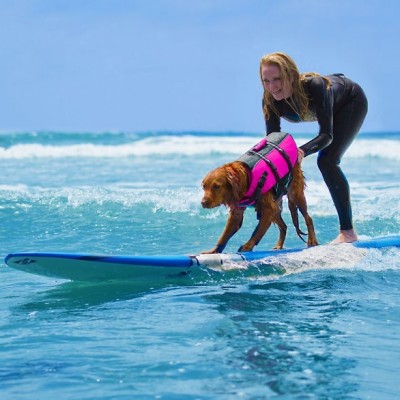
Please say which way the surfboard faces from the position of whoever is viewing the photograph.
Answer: facing to the left of the viewer

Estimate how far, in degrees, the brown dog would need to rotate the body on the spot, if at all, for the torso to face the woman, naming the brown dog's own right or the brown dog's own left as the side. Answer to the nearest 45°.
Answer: approximately 135° to the brown dog's own right

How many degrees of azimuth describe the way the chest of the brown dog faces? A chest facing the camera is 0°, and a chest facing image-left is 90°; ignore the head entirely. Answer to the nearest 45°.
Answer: approximately 90°
